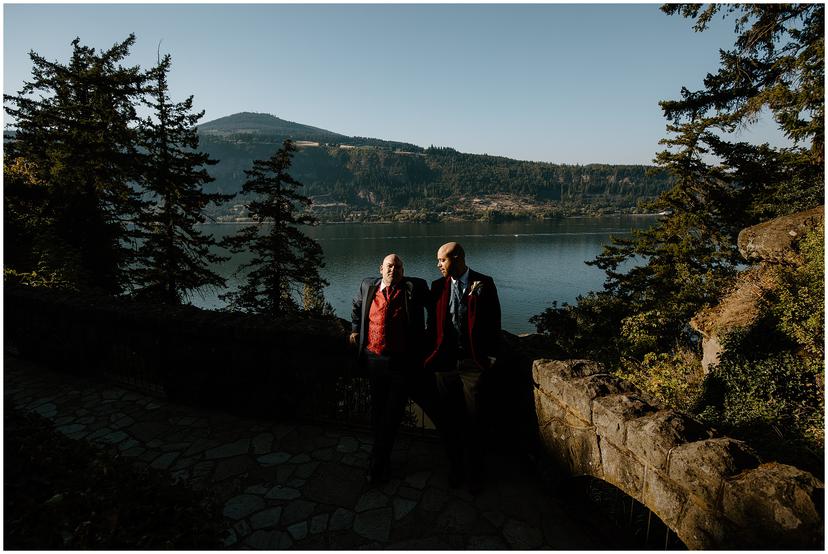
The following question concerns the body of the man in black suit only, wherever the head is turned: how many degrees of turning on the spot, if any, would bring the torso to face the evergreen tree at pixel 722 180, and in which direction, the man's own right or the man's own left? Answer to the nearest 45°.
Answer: approximately 135° to the man's own left

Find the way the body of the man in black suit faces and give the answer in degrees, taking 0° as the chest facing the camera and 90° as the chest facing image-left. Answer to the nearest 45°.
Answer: approximately 0°

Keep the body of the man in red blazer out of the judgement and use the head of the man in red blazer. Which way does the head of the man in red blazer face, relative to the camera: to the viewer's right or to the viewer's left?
to the viewer's left

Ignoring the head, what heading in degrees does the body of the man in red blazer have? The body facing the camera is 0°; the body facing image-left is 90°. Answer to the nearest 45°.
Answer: approximately 0°

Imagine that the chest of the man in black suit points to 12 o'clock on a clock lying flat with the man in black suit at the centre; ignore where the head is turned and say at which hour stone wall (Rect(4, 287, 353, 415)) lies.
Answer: The stone wall is roughly at 4 o'clock from the man in black suit.

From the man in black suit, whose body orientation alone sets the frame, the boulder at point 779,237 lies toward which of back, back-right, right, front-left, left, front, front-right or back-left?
back-left

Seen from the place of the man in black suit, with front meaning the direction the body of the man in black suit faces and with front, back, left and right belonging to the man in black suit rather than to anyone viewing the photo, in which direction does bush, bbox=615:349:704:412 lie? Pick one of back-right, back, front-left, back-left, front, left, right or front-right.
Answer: back-left

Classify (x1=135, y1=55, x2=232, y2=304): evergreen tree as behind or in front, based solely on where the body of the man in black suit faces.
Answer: behind

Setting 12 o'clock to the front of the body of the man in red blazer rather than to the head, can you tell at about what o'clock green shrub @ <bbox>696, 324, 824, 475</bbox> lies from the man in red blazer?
The green shrub is roughly at 8 o'clock from the man in red blazer.

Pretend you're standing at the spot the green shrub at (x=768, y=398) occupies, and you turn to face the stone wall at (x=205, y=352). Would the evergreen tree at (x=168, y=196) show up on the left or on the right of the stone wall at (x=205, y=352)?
right

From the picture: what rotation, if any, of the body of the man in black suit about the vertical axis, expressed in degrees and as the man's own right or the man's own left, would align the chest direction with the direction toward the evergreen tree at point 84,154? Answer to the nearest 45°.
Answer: approximately 135° to the man's own right
